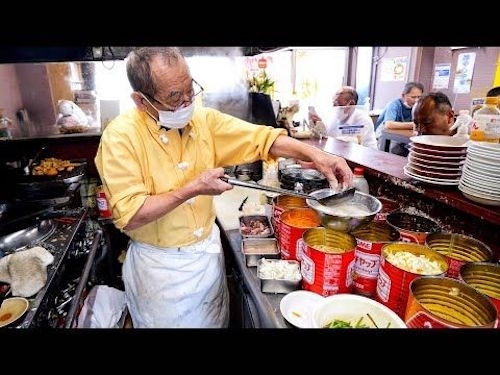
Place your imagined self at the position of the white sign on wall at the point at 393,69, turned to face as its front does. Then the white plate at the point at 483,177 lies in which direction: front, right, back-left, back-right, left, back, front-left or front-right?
front

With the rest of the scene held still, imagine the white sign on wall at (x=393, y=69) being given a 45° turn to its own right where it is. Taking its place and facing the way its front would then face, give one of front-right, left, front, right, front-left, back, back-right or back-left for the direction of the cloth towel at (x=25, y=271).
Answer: front-left

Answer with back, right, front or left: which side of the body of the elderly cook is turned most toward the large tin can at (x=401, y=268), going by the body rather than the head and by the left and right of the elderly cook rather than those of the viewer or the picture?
front

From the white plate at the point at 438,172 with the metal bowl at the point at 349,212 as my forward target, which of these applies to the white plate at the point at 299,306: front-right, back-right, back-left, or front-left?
front-left

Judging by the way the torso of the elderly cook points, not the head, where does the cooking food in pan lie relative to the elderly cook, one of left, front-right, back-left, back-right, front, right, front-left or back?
back

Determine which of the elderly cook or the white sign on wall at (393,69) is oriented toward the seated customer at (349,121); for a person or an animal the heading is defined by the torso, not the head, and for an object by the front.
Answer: the white sign on wall

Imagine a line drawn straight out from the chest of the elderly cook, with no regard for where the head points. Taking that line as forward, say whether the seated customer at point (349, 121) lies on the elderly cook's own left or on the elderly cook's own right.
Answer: on the elderly cook's own left

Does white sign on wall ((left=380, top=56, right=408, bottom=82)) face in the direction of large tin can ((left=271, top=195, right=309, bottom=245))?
yes

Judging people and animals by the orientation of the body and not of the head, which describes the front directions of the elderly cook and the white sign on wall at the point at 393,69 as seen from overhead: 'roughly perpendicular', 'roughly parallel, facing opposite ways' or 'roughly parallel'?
roughly perpendicular

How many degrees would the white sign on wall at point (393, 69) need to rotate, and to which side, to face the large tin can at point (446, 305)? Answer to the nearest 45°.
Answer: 0° — it already faces it

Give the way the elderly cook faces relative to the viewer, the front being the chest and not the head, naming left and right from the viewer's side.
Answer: facing the viewer and to the right of the viewer

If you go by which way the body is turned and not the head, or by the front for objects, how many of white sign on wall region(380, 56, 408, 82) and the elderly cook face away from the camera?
0

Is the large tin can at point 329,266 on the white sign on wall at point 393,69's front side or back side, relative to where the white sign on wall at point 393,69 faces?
on the front side

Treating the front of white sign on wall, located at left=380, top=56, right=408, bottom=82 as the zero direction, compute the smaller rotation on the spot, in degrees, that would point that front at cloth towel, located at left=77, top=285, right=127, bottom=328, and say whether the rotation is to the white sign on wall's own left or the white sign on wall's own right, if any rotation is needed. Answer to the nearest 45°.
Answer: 0° — it already faces it

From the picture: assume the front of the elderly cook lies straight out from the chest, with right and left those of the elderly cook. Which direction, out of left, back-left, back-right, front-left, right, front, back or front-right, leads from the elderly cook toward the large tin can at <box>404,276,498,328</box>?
front

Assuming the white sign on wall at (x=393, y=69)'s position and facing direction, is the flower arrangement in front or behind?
in front

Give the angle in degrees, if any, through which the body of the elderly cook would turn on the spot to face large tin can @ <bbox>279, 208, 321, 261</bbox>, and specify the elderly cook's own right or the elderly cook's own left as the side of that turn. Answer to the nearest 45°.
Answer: approximately 45° to the elderly cook's own left

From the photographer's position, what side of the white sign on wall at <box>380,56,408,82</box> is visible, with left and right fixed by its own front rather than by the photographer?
front

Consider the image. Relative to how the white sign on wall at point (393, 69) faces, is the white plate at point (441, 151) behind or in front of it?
in front
